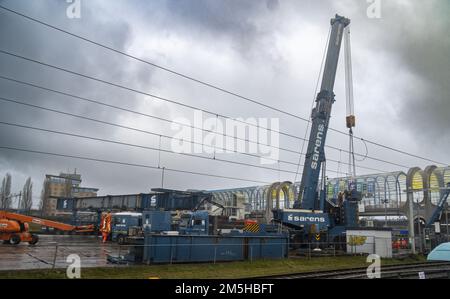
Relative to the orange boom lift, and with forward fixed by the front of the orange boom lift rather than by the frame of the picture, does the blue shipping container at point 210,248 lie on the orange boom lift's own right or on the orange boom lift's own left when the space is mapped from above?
on the orange boom lift's own right

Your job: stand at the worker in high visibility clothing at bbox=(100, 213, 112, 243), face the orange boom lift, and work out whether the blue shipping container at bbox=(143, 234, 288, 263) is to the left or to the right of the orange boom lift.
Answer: left

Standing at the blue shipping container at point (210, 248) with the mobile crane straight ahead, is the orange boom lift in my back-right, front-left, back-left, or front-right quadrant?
back-left

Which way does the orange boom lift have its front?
to the viewer's right

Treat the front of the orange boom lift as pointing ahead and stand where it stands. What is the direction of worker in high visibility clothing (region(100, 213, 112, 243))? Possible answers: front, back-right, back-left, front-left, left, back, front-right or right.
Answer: front-left

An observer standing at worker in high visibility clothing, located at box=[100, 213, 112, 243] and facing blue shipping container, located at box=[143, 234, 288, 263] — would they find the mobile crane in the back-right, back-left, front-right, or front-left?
front-left

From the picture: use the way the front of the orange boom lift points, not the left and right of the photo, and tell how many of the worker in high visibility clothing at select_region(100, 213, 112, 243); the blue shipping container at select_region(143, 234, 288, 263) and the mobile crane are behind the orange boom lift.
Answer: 0

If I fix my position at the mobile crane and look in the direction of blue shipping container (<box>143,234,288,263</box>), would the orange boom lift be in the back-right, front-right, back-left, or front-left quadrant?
front-right

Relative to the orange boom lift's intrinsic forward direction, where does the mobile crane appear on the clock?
The mobile crane is roughly at 1 o'clock from the orange boom lift.

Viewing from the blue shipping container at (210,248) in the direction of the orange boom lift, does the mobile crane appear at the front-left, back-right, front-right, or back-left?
back-right

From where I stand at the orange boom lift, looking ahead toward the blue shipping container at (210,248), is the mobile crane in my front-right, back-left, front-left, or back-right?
front-left
